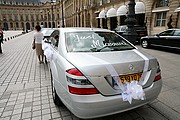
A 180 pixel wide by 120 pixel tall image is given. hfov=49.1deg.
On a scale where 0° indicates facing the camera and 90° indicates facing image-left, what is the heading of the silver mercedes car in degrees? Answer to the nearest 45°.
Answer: approximately 135°

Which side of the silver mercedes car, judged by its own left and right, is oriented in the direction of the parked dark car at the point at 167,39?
right
